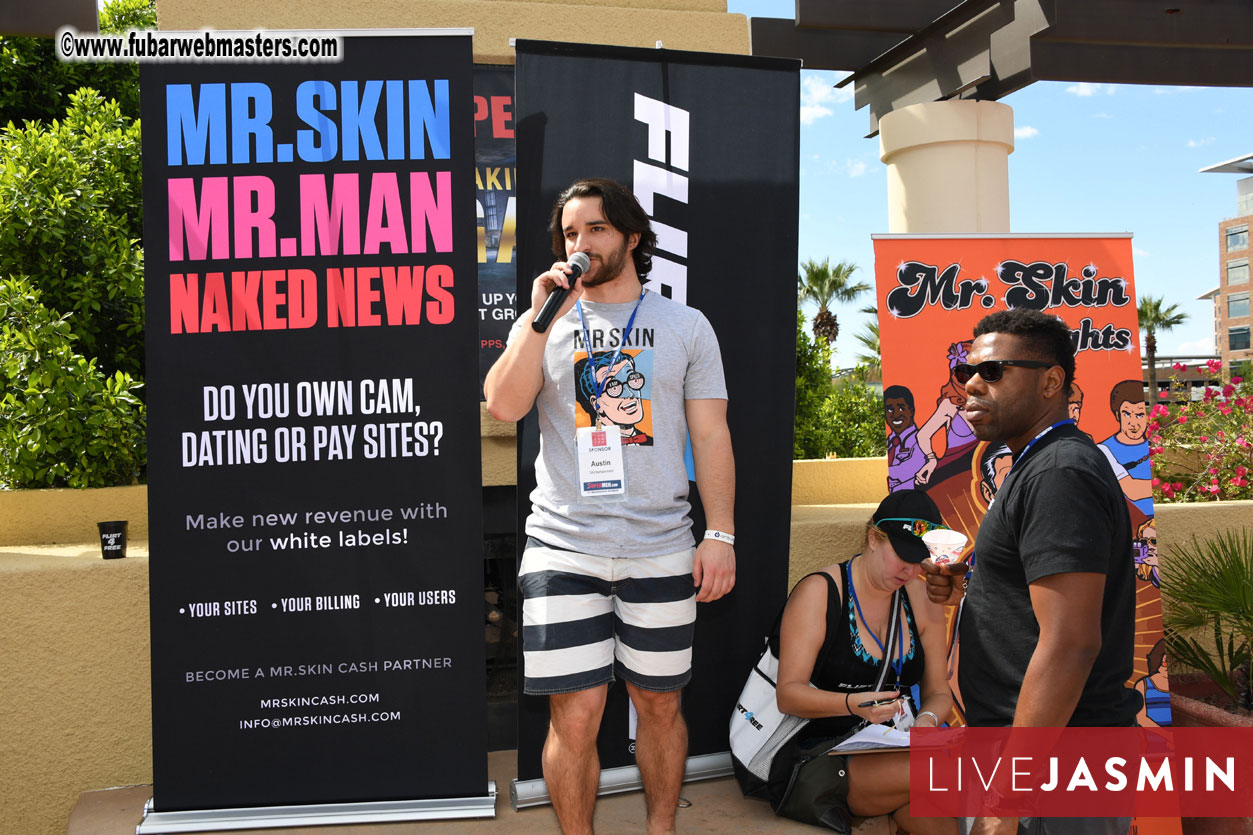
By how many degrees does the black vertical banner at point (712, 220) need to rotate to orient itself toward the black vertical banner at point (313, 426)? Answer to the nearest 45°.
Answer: approximately 90° to its right

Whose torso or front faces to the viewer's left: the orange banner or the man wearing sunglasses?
the man wearing sunglasses

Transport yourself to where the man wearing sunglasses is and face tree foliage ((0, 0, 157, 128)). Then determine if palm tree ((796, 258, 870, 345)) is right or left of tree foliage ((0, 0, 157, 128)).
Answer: right

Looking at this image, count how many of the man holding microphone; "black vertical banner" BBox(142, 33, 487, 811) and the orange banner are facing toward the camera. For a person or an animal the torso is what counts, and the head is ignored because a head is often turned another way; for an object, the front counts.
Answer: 3

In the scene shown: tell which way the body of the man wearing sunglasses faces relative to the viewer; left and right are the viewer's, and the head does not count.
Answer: facing to the left of the viewer

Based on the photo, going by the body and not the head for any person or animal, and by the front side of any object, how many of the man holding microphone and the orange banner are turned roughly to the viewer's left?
0

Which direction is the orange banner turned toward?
toward the camera

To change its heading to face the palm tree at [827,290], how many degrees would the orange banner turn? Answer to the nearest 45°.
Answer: approximately 180°

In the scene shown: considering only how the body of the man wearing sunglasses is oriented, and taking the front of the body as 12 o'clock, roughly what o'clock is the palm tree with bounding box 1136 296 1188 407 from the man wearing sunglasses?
The palm tree is roughly at 3 o'clock from the man wearing sunglasses.

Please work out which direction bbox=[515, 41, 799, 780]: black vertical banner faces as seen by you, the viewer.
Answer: facing the viewer

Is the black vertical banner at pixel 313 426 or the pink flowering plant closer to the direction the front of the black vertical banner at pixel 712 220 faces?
the black vertical banner

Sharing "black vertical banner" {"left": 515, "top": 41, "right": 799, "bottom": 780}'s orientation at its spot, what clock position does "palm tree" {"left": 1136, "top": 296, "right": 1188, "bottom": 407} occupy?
The palm tree is roughly at 7 o'clock from the black vertical banner.

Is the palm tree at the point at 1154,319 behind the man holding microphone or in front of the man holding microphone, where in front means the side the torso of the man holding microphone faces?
behind

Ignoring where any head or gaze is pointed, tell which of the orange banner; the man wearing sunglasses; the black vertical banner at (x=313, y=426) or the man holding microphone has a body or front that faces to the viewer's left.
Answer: the man wearing sunglasses

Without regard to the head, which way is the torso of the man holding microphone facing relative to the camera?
toward the camera
